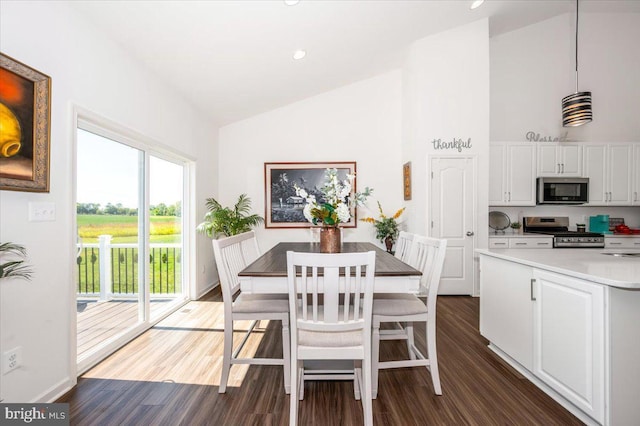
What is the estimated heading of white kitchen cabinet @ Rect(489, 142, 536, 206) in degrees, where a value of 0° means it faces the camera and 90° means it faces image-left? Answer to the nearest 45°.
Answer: approximately 0°

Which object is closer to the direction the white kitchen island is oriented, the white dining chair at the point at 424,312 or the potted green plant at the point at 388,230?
the white dining chair

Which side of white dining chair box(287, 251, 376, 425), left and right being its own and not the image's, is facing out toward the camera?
back

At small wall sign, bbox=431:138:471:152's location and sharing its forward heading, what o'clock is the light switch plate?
The light switch plate is roughly at 1 o'clock from the small wall sign.

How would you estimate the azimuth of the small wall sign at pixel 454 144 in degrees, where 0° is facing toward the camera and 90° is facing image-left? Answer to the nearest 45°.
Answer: approximately 0°

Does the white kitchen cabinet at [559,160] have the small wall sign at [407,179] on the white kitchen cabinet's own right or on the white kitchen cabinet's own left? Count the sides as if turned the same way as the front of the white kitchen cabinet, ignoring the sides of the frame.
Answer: on the white kitchen cabinet's own right

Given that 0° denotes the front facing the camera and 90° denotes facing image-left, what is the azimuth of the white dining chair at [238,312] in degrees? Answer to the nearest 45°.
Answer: approximately 270°

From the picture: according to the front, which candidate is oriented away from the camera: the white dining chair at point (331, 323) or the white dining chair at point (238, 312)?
the white dining chair at point (331, 323)
